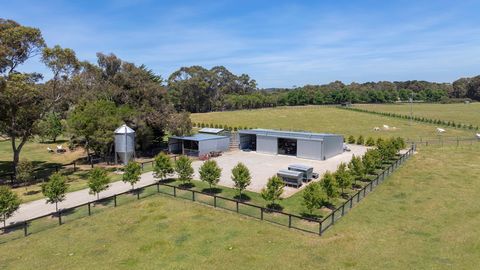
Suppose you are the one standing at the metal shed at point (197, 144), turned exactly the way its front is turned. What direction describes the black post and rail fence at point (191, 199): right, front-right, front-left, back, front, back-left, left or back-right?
front-left

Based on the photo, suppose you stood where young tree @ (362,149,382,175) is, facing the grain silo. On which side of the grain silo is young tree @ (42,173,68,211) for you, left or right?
left

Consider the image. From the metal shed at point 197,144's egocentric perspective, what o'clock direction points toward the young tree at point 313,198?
The young tree is roughly at 10 o'clock from the metal shed.

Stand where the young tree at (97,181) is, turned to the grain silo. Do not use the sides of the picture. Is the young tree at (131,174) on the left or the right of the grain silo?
right

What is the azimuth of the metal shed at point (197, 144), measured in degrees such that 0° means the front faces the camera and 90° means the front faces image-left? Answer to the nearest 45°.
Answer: approximately 45°

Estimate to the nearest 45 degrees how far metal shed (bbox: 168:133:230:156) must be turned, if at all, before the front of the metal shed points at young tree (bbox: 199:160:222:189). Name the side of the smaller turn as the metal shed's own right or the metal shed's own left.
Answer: approximately 45° to the metal shed's own left

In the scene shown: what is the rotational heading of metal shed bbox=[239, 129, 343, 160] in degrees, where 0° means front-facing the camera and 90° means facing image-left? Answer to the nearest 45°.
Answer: approximately 45°

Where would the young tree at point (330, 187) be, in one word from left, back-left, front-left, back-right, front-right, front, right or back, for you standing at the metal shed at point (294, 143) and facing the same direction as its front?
front-left

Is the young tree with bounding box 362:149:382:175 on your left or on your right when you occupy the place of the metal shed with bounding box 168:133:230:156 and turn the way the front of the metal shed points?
on your left
